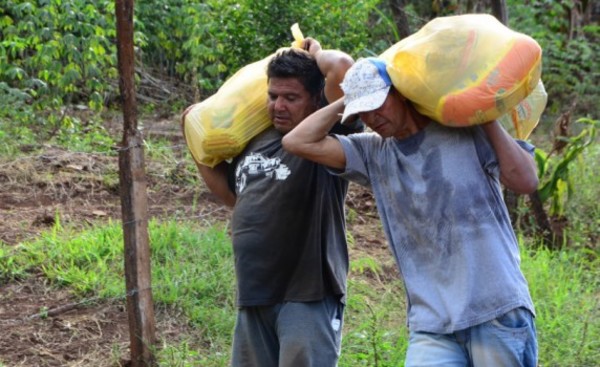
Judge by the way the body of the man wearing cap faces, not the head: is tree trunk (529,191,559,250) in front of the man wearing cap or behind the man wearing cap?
behind

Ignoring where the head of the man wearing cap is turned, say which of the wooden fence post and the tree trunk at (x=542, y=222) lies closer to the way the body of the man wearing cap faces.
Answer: the wooden fence post

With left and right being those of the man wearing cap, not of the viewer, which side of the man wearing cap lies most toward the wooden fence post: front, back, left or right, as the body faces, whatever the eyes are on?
right

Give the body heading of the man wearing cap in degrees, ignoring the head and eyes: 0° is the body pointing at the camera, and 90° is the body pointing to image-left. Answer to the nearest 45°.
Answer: approximately 45°
